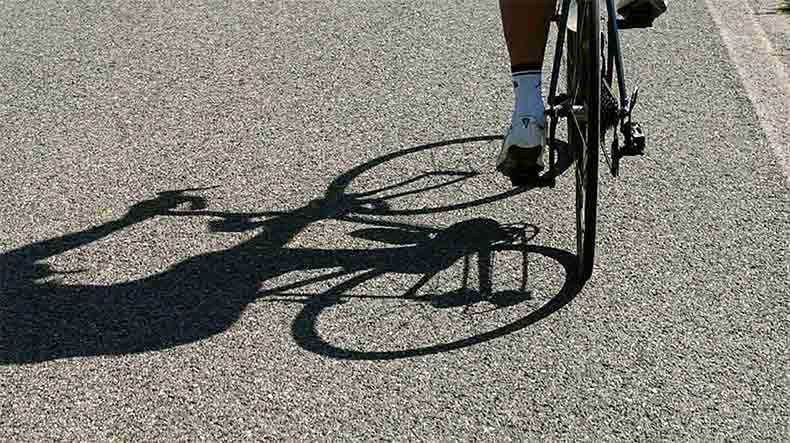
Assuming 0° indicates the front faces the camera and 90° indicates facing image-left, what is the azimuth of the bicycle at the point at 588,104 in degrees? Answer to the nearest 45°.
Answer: approximately 180°
